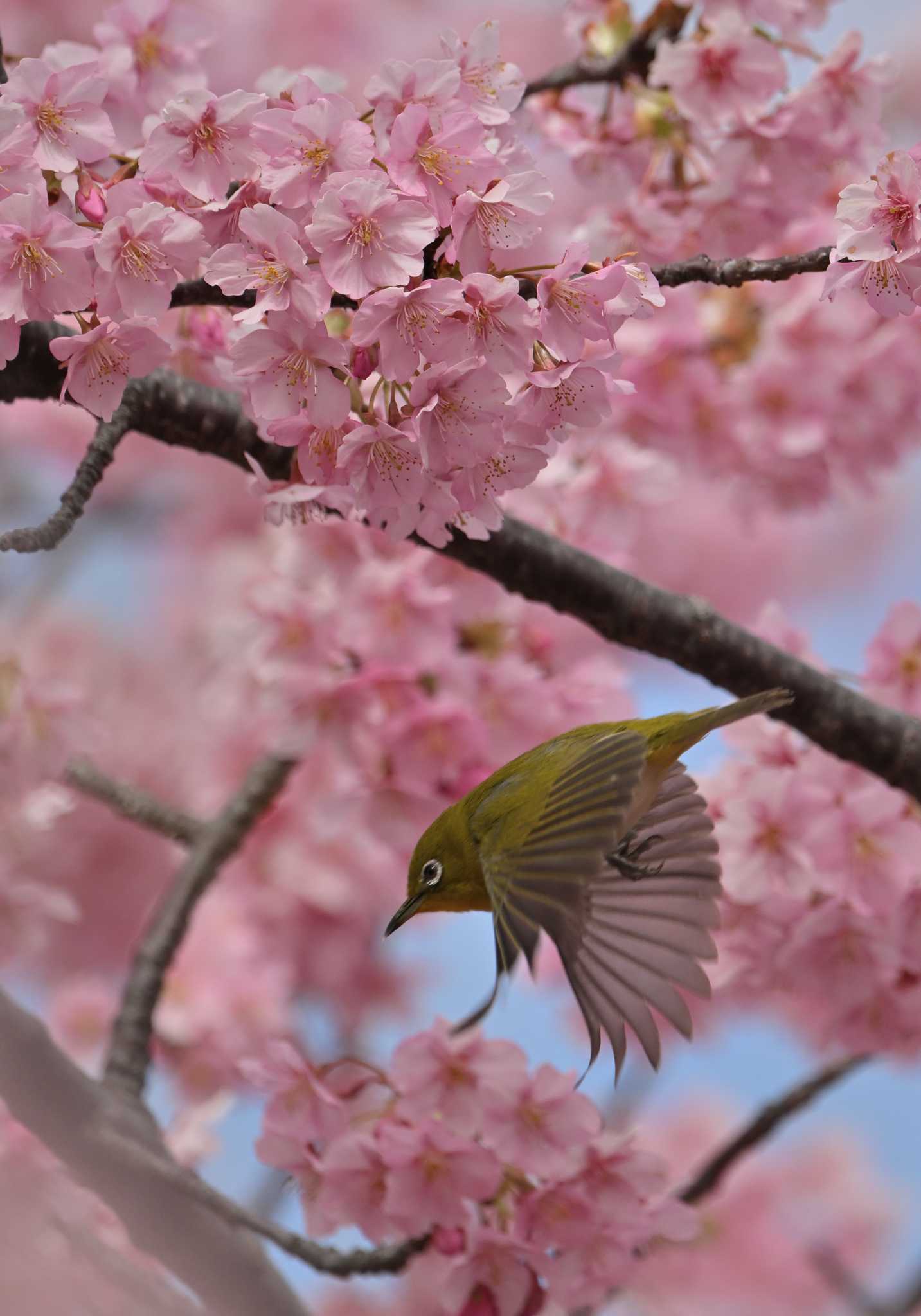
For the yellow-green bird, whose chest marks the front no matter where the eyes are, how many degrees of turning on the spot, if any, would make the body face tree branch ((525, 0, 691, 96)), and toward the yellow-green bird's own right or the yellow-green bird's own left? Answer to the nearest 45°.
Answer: approximately 45° to the yellow-green bird's own right

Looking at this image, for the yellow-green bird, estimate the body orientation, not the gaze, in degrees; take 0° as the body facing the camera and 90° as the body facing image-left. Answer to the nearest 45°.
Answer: approximately 90°
